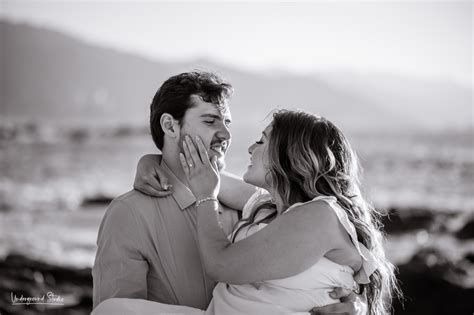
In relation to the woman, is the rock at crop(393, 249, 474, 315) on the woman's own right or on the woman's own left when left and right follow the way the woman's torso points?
on the woman's own right

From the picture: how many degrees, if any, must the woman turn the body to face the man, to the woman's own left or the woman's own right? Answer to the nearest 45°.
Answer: approximately 45° to the woman's own right

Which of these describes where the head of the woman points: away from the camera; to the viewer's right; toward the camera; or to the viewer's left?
to the viewer's left

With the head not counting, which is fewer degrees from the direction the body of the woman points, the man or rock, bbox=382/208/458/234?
the man

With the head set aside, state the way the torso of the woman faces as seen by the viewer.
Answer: to the viewer's left

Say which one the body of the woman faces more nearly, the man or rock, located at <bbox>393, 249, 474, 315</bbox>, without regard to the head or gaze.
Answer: the man

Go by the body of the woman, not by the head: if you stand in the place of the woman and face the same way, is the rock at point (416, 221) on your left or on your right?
on your right

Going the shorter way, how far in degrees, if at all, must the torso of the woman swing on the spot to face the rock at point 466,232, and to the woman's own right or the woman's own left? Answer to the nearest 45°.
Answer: approximately 135° to the woman's own right
